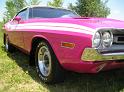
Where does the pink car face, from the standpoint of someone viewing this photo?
facing the viewer and to the right of the viewer
